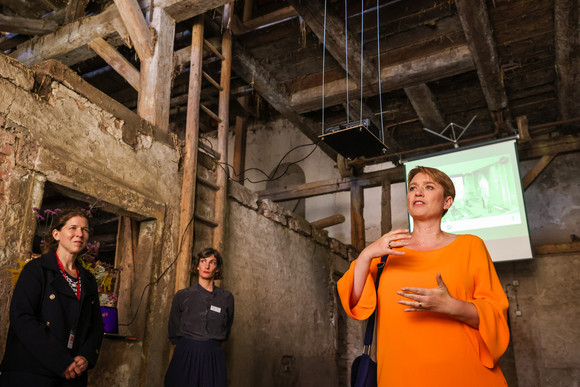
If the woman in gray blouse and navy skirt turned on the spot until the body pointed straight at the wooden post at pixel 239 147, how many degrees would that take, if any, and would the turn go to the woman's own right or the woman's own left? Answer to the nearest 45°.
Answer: approximately 180°

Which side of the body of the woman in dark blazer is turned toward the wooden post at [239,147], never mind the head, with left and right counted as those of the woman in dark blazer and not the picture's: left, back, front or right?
left

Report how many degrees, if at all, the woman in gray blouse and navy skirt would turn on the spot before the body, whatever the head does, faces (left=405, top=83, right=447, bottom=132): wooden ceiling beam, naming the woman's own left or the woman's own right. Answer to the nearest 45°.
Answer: approximately 135° to the woman's own left

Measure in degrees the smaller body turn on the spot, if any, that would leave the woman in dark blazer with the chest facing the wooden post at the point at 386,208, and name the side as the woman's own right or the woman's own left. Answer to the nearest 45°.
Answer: approximately 90° to the woman's own left

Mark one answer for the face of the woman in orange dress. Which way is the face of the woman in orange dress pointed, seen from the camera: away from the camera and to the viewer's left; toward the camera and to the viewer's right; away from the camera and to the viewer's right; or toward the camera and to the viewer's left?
toward the camera and to the viewer's left

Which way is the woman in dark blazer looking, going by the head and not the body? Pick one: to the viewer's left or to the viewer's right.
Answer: to the viewer's right

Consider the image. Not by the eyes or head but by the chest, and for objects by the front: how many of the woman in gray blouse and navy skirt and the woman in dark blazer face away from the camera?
0

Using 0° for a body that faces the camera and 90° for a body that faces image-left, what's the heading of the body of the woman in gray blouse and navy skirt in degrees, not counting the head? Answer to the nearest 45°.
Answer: approximately 0°

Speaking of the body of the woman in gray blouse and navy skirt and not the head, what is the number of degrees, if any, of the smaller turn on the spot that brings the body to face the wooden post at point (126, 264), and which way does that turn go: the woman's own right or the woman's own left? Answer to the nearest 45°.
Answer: approximately 135° to the woman's own right
